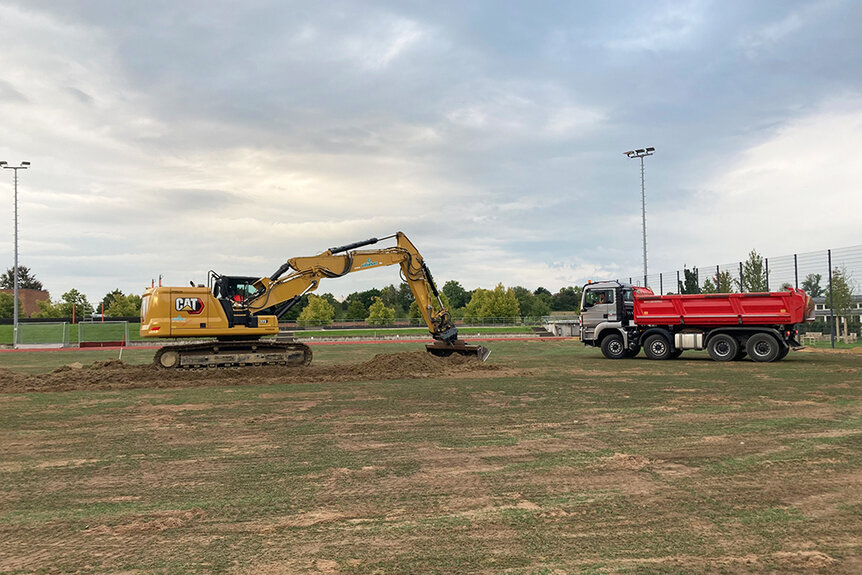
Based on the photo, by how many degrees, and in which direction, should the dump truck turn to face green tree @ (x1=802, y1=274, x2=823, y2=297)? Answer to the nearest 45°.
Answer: approximately 135° to its right

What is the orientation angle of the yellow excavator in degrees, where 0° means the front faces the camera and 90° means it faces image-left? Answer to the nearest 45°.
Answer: approximately 270°

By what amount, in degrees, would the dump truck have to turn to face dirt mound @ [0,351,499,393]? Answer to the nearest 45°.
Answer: approximately 45° to its left

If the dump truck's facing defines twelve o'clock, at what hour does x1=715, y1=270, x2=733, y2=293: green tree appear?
The green tree is roughly at 3 o'clock from the dump truck.

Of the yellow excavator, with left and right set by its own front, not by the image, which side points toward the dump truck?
front

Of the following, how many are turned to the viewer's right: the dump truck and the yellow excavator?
1

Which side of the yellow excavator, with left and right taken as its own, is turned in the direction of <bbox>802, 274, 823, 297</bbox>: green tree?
front

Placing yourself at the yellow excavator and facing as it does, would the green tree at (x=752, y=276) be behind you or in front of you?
in front

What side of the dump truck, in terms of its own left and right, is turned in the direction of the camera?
left

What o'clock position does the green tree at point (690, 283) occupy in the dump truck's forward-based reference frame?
The green tree is roughly at 3 o'clock from the dump truck.

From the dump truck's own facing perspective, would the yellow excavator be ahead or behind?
ahead

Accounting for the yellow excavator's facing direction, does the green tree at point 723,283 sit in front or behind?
in front
